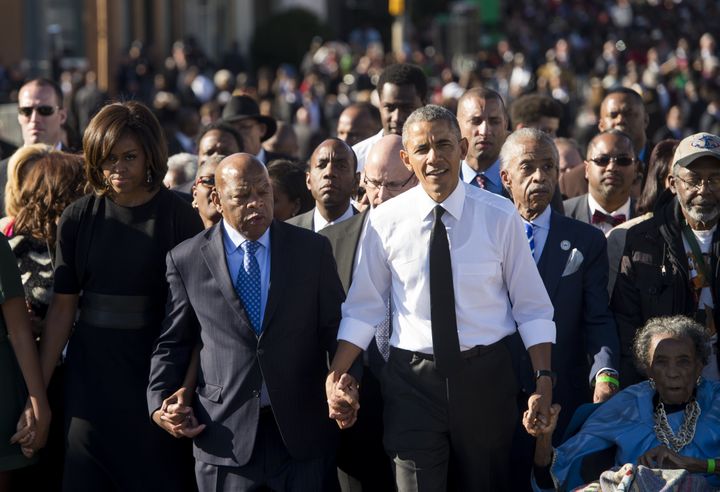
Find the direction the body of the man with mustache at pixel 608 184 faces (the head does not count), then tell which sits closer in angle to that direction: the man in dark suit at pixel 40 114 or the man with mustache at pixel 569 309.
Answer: the man with mustache

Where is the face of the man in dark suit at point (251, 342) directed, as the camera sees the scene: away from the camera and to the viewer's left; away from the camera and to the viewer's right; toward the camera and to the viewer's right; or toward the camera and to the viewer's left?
toward the camera and to the viewer's right

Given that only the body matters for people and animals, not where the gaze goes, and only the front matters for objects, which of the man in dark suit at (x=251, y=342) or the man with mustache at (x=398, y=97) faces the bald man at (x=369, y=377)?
the man with mustache

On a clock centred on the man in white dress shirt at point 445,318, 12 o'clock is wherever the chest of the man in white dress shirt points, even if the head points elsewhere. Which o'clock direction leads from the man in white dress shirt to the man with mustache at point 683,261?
The man with mustache is roughly at 8 o'clock from the man in white dress shirt.

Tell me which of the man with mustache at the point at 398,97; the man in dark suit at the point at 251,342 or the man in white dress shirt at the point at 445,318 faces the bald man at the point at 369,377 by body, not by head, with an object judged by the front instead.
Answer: the man with mustache

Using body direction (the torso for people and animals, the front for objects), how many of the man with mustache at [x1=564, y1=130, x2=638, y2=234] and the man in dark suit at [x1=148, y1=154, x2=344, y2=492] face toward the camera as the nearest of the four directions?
2
